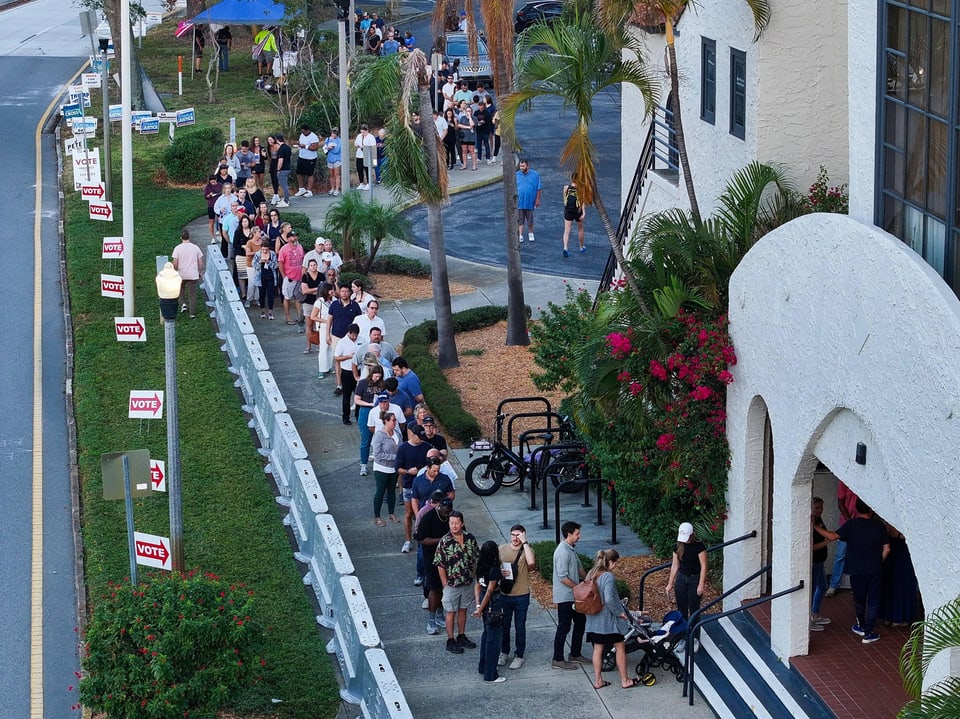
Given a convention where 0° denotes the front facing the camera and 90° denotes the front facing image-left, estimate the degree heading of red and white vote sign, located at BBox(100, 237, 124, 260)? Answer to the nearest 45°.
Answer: approximately 0°

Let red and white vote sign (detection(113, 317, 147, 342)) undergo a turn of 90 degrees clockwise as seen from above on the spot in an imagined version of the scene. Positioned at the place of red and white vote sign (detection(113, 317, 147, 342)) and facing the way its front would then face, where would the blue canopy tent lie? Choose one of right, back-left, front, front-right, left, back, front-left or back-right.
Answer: right

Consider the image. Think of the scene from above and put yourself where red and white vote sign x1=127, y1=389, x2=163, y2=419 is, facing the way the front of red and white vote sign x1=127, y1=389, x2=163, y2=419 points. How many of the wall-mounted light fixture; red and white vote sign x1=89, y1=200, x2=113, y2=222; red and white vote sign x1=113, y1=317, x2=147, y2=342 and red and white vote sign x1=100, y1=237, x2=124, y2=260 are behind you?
3

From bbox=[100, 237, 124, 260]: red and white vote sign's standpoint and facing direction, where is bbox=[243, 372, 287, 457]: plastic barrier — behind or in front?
in front

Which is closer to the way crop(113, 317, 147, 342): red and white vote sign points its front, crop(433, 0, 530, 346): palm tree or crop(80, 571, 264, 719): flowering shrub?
the flowering shrub

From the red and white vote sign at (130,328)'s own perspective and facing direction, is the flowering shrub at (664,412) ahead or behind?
ahead

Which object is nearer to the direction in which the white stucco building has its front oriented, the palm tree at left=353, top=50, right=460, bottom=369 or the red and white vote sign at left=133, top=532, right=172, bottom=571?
the red and white vote sign

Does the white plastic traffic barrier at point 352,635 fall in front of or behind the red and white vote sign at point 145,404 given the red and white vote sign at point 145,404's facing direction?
in front
